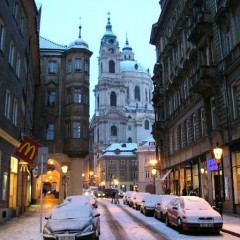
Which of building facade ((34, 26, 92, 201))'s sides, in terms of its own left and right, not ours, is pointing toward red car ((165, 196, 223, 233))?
front

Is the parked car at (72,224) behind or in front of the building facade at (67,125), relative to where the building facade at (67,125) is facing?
in front

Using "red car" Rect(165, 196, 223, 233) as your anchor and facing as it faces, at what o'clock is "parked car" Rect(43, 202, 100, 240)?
The parked car is roughly at 3 o'clock from the red car.

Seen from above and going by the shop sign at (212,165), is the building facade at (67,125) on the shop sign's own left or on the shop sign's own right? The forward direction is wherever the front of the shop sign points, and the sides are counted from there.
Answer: on the shop sign's own right
